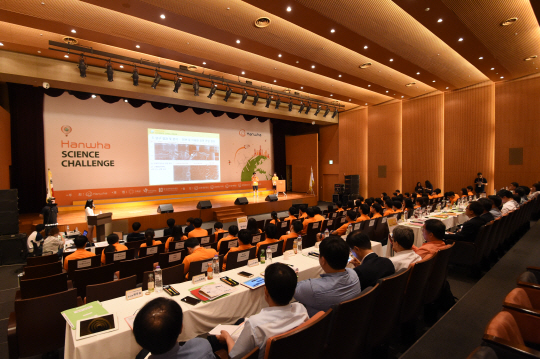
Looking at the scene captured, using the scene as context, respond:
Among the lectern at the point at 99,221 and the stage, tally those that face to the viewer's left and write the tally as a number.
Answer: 0

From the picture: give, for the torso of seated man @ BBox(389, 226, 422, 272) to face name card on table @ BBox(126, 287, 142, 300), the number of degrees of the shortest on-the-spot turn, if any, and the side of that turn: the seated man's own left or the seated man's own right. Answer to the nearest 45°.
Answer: approximately 90° to the seated man's own left

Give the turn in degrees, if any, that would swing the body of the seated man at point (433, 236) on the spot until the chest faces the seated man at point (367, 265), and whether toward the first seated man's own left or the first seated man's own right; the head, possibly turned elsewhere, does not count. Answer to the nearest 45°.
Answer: approximately 135° to the first seated man's own left

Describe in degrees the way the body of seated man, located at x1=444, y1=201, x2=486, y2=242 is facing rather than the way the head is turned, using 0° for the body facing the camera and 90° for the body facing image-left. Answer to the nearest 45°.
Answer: approximately 90°

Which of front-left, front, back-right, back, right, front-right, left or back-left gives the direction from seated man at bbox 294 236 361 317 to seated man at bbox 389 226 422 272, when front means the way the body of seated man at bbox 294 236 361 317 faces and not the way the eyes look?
right

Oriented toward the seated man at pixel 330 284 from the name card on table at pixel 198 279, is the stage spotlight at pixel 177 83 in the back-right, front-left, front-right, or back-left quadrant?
back-left

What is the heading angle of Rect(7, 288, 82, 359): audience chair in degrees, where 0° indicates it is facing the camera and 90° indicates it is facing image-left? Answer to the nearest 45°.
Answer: approximately 135°

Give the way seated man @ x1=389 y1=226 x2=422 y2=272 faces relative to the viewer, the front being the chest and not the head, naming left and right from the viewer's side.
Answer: facing away from the viewer and to the left of the viewer

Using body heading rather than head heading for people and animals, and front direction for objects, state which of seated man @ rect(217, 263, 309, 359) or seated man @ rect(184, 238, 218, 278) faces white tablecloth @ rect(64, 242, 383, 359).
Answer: seated man @ rect(217, 263, 309, 359)

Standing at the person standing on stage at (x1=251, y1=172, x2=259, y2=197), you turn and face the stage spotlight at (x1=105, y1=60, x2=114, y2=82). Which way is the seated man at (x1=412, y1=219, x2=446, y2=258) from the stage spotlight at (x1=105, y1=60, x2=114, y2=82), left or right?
left

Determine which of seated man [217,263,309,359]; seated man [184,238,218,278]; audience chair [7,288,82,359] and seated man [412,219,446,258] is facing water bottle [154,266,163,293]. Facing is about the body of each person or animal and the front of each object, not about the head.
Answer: seated man [217,263,309,359]

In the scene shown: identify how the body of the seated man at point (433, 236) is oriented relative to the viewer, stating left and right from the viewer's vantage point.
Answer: facing away from the viewer and to the left of the viewer

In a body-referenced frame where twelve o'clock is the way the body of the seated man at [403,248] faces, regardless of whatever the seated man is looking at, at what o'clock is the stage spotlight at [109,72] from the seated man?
The stage spotlight is roughly at 11 o'clock from the seated man.
